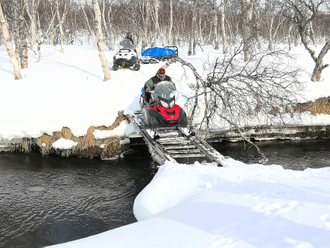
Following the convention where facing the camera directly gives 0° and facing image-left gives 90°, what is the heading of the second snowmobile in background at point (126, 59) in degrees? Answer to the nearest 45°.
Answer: approximately 0°

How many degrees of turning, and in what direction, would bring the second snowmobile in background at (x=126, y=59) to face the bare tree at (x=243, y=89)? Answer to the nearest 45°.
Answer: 0° — it already faces it

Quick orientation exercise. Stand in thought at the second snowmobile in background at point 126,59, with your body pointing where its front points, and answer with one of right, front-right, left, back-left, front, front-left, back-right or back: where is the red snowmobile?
front

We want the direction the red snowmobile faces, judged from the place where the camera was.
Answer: facing the viewer and to the right of the viewer

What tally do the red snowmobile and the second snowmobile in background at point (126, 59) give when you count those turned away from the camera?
0
